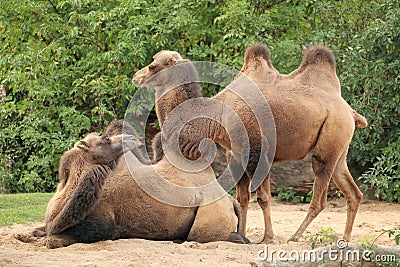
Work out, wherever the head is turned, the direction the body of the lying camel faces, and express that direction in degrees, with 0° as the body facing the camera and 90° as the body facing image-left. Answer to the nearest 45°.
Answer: approximately 90°

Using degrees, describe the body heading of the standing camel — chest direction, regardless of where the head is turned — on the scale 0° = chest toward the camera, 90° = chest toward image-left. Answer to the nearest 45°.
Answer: approximately 90°

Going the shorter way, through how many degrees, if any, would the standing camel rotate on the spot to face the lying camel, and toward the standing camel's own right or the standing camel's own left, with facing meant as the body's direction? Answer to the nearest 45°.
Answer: approximately 45° to the standing camel's own left

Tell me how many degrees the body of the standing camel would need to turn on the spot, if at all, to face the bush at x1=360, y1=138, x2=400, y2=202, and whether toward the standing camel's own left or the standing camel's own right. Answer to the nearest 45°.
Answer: approximately 135° to the standing camel's own right

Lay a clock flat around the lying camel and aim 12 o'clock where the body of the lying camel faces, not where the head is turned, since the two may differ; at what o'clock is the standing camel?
The standing camel is roughly at 5 o'clock from the lying camel.

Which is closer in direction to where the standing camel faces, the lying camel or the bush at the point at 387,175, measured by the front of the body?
the lying camel

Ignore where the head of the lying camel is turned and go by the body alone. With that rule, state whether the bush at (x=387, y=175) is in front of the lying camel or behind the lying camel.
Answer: behind

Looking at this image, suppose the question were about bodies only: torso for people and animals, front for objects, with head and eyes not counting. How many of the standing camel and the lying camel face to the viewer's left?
2
